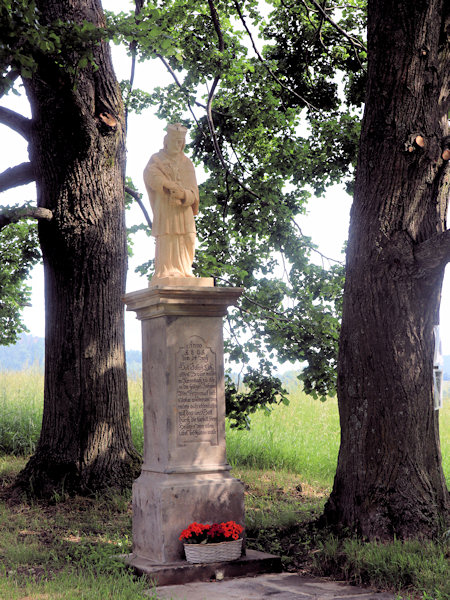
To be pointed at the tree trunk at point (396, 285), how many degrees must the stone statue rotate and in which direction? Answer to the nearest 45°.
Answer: approximately 45° to its left

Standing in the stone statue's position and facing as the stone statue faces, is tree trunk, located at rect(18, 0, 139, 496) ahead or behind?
behind

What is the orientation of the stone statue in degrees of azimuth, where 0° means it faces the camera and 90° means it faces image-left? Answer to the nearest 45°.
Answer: approximately 315°
